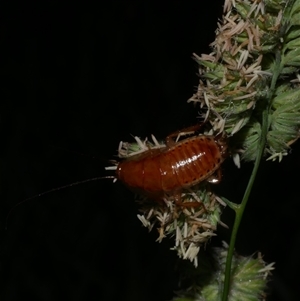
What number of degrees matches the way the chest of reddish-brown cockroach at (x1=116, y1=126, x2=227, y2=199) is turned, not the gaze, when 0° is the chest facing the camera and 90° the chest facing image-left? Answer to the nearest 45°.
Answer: approximately 90°
